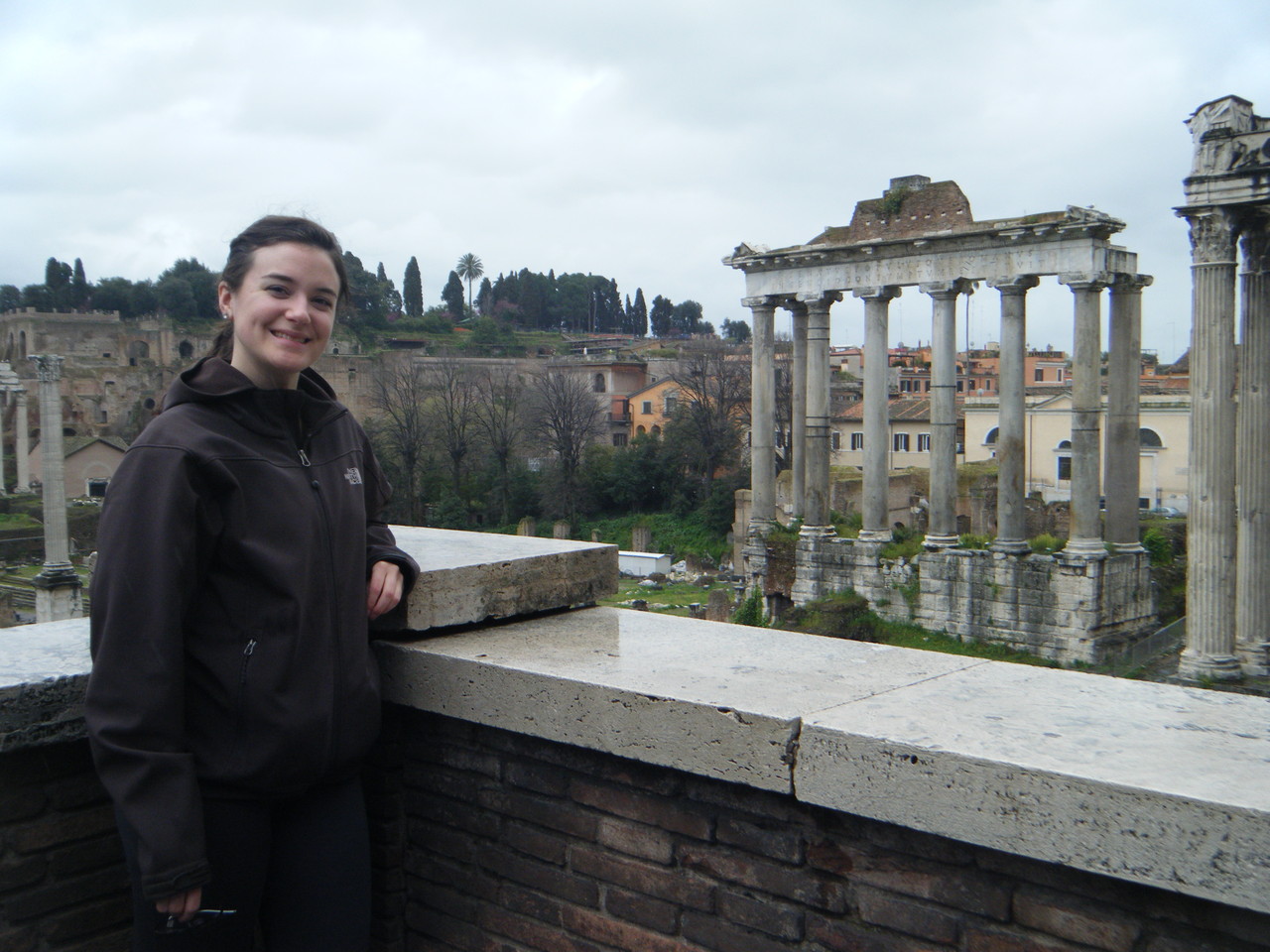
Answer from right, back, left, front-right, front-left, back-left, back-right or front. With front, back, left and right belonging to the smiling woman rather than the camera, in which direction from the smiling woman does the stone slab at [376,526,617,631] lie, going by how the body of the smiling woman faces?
left

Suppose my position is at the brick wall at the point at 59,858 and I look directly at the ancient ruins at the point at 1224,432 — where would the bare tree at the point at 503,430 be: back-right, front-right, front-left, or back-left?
front-left

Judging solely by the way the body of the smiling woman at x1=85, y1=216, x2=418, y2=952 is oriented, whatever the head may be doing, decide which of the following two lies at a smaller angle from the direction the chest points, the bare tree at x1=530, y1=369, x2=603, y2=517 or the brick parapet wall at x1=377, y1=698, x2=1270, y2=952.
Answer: the brick parapet wall

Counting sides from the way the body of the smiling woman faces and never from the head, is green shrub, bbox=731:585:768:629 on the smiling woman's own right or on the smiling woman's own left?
on the smiling woman's own left

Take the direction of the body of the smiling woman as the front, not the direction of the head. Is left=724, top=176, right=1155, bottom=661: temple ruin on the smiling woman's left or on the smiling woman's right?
on the smiling woman's left

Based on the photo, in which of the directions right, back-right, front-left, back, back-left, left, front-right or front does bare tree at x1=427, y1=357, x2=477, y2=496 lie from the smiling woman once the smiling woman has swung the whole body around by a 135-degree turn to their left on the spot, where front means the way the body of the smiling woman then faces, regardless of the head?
front

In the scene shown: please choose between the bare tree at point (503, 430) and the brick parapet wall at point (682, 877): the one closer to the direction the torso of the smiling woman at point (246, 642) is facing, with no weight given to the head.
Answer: the brick parapet wall

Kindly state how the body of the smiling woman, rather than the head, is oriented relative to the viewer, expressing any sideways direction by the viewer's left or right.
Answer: facing the viewer and to the right of the viewer

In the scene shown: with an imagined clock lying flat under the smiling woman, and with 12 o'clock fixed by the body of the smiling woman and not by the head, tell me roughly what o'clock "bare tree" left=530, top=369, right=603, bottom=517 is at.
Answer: The bare tree is roughly at 8 o'clock from the smiling woman.

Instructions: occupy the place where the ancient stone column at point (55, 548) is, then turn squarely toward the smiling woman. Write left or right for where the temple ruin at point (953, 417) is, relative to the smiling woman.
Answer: left

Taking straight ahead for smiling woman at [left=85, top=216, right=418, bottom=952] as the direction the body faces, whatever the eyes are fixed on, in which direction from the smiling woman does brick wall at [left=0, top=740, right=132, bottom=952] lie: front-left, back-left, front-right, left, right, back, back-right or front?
back
